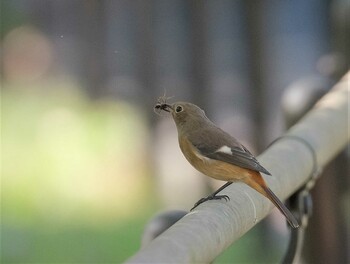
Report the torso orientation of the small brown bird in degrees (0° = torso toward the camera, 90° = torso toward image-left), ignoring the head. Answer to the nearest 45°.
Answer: approximately 90°
